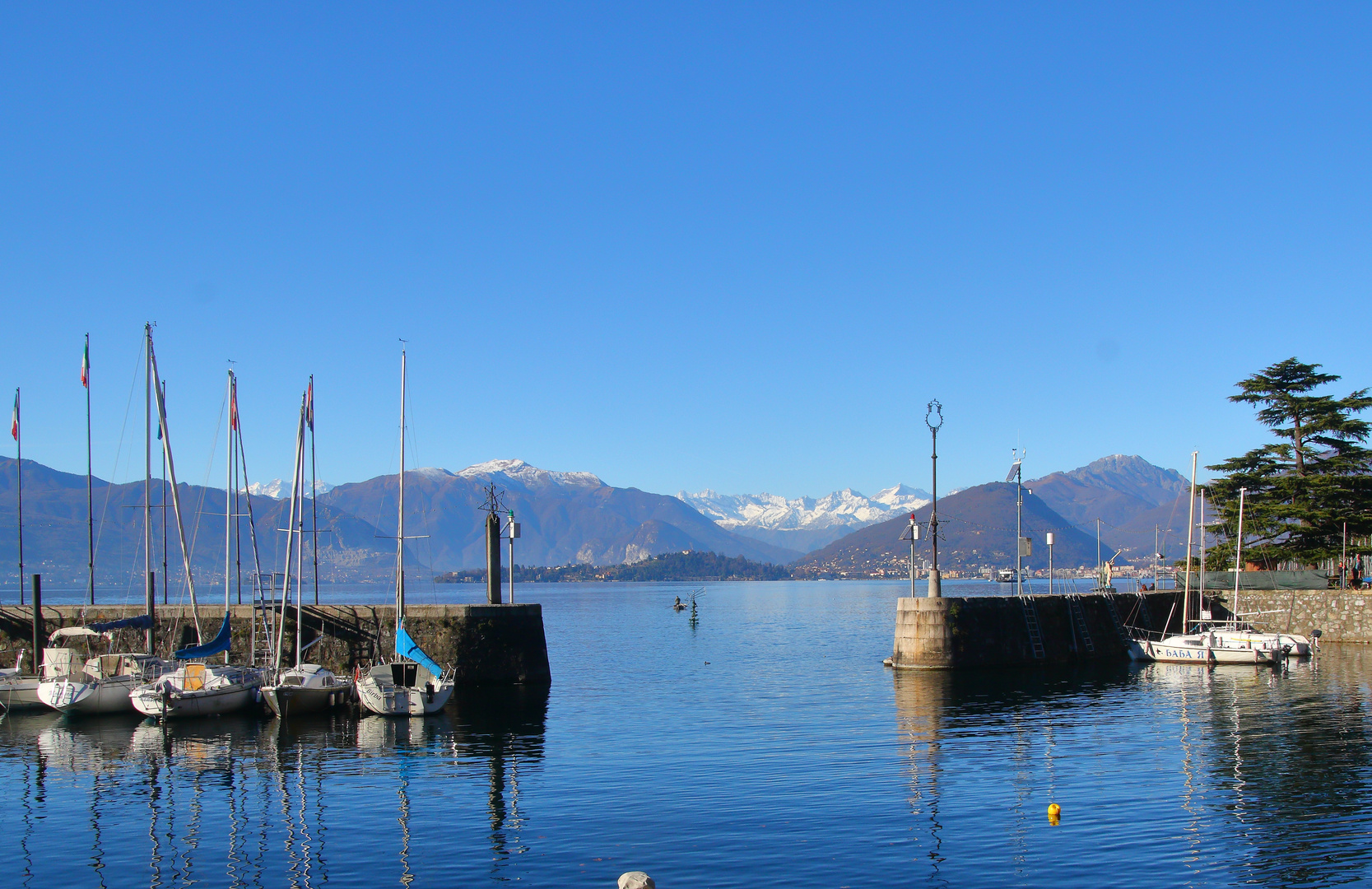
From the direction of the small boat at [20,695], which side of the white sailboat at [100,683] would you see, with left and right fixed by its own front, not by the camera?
left

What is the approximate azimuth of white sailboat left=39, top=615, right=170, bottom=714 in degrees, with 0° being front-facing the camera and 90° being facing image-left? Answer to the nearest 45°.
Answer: approximately 225°

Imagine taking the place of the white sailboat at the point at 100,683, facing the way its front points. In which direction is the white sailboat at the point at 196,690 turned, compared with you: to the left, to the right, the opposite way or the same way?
the same way

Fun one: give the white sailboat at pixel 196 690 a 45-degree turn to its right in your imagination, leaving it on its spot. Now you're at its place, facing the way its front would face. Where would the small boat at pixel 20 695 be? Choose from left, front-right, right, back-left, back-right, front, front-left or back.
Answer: back-left

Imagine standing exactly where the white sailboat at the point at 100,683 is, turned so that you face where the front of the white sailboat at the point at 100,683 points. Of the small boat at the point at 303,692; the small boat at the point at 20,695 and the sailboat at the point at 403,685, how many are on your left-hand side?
1

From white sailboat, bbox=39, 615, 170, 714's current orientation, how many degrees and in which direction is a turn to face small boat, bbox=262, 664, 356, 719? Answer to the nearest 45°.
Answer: approximately 90° to its right

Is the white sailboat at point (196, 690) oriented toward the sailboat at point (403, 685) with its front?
no

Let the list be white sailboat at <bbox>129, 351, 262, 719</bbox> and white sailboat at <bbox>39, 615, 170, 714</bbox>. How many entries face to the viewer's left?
0

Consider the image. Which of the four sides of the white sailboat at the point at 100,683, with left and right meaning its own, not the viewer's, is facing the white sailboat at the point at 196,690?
right

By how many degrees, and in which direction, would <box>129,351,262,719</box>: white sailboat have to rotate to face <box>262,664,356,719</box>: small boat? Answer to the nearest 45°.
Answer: approximately 90° to its right

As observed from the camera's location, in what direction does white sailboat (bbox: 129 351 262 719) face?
facing away from the viewer and to the right of the viewer

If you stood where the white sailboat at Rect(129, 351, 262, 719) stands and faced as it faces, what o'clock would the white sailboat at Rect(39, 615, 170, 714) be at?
the white sailboat at Rect(39, 615, 170, 714) is roughly at 9 o'clock from the white sailboat at Rect(129, 351, 262, 719).
